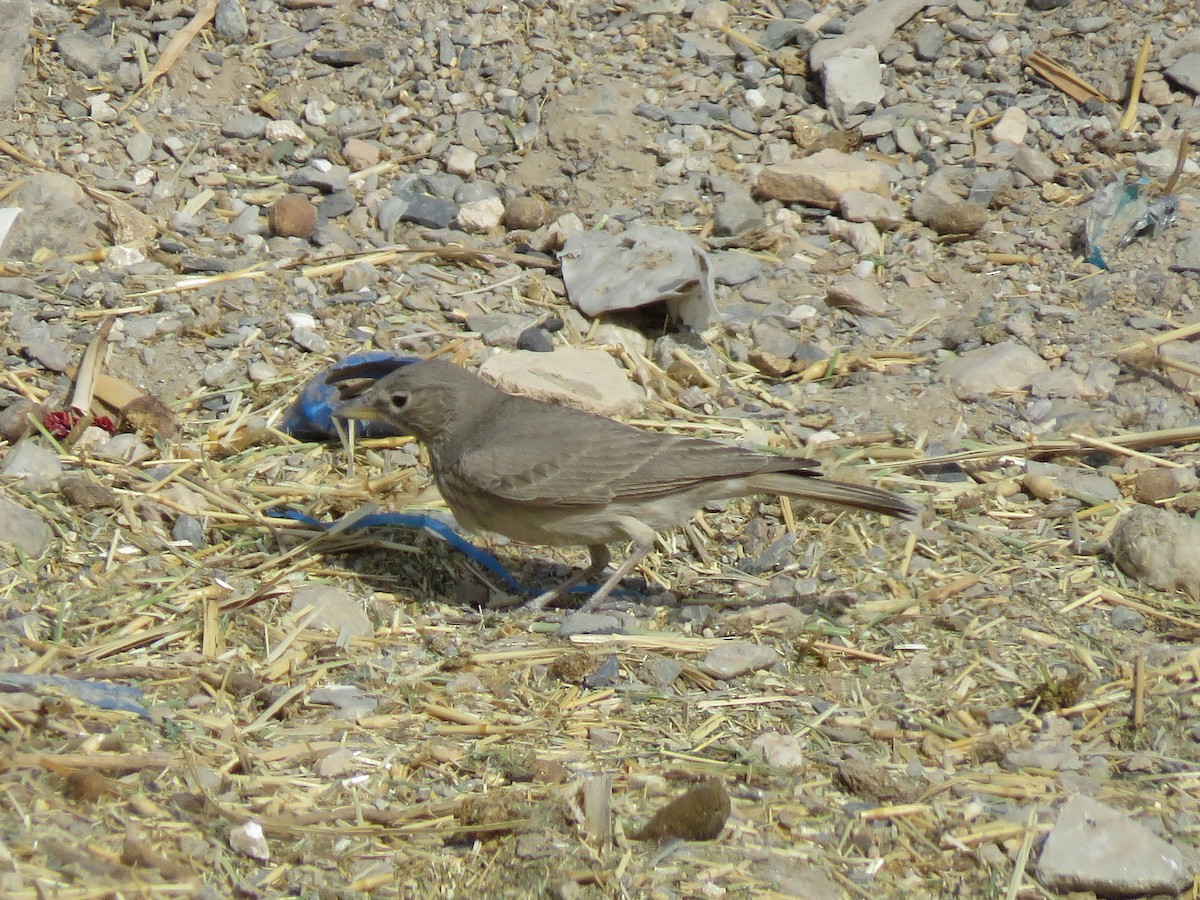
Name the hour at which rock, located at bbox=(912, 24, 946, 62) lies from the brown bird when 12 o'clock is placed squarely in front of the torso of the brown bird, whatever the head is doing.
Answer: The rock is roughly at 4 o'clock from the brown bird.

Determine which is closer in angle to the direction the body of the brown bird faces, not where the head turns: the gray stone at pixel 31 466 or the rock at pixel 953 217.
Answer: the gray stone

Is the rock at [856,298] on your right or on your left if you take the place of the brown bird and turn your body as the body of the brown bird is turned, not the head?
on your right

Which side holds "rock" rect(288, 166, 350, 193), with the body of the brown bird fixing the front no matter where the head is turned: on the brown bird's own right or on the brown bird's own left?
on the brown bird's own right

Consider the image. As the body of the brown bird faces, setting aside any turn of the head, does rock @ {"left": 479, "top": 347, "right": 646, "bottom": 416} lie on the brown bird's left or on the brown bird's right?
on the brown bird's right

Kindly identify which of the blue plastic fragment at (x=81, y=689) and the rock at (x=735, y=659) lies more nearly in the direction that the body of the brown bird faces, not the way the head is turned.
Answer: the blue plastic fragment

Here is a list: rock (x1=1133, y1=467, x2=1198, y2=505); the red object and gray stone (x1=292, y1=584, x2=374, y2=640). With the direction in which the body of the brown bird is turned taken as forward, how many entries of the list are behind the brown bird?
1

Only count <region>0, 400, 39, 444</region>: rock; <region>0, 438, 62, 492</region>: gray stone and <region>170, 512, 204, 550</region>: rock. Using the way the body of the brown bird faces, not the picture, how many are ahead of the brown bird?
3

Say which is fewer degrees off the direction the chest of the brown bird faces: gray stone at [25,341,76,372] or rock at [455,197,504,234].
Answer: the gray stone

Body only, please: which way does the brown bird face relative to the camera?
to the viewer's left

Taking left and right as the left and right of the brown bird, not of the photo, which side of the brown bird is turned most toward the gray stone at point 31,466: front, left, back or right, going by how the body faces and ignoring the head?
front

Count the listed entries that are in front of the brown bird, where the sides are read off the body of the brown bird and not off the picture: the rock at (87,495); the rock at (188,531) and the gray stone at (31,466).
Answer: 3

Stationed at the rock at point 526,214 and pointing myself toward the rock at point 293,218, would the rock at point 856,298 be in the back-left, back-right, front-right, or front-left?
back-left

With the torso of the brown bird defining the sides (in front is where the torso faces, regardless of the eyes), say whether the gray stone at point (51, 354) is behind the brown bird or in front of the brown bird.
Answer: in front

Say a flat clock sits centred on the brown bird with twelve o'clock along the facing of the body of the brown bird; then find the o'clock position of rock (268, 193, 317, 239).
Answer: The rock is roughly at 2 o'clock from the brown bird.

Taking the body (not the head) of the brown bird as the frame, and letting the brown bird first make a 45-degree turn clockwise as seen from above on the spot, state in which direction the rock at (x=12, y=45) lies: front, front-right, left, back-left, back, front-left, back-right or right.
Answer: front

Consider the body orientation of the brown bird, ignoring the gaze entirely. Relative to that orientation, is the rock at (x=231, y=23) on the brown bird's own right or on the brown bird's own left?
on the brown bird's own right
